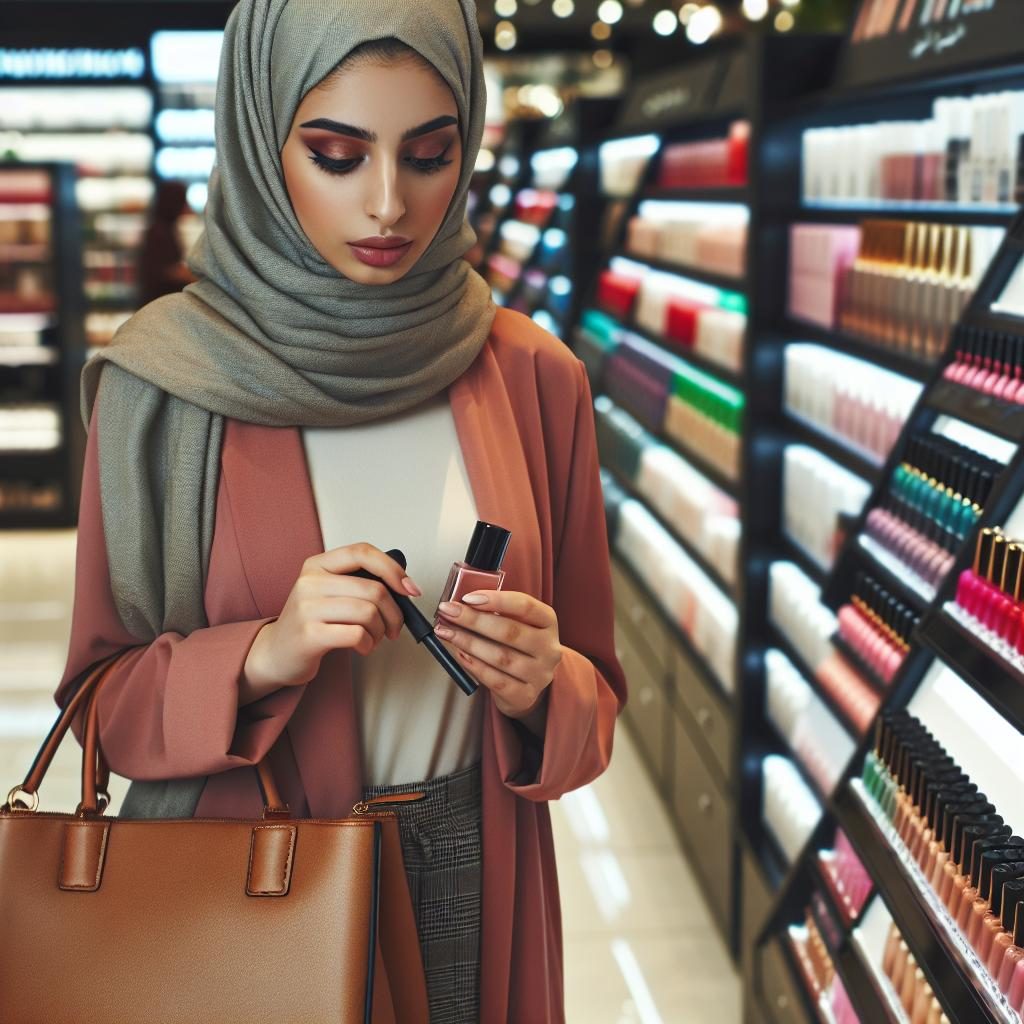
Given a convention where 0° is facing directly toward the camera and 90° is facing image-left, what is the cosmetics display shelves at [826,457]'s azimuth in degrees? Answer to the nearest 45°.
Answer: approximately 45°

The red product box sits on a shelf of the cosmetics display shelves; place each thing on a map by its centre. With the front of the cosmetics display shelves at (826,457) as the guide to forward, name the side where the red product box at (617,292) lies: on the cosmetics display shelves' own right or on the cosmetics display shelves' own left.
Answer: on the cosmetics display shelves' own right

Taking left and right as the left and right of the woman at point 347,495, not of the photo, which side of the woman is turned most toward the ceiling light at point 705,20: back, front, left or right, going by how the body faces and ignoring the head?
back

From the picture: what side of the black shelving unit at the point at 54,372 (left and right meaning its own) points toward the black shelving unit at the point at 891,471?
front

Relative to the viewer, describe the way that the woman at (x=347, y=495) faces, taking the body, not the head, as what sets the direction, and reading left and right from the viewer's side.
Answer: facing the viewer

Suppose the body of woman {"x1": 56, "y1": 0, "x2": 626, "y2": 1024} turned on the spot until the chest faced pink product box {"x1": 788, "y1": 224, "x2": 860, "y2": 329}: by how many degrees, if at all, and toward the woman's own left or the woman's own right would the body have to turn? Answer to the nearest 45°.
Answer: approximately 135° to the woman's own left

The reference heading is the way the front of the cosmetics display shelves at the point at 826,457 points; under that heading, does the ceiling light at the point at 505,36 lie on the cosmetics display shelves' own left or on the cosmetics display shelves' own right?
on the cosmetics display shelves' own right

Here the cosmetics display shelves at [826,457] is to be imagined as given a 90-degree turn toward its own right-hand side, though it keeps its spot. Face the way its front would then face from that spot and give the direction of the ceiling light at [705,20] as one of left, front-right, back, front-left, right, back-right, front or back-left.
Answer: front-right

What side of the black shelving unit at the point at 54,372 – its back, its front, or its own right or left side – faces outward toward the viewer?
front

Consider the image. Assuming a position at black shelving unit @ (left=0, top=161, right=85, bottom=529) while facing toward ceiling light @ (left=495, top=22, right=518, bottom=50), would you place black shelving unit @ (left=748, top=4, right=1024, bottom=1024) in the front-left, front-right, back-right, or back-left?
back-right

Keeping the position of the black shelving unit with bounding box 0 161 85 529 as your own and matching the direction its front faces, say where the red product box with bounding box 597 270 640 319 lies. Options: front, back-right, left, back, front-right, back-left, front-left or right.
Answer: front-left

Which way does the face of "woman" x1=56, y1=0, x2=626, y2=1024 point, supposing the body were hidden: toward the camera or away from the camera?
toward the camera

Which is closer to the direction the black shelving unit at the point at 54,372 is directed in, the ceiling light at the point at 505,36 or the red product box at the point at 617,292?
the red product box
